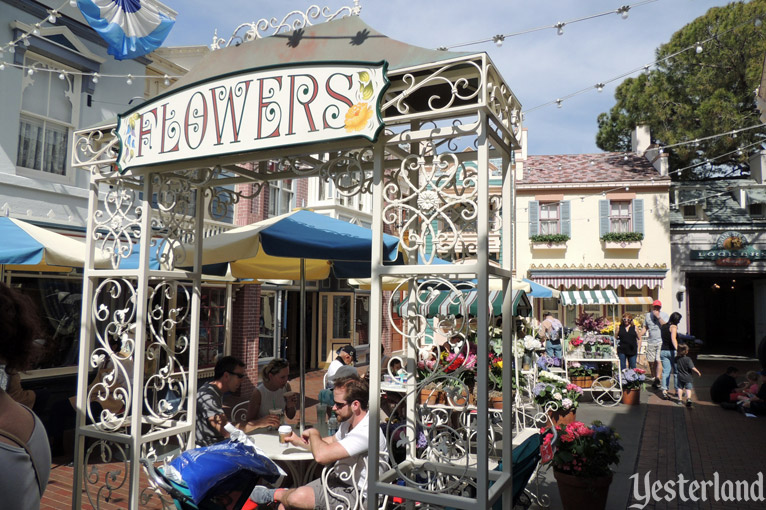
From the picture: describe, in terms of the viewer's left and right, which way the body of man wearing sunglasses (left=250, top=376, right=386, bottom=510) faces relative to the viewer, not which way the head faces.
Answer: facing to the left of the viewer

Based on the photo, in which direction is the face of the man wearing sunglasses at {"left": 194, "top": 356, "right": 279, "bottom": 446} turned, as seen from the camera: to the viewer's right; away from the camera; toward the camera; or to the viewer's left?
to the viewer's right

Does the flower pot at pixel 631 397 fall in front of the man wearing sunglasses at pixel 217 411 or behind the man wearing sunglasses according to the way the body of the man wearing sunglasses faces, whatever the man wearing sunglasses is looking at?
in front

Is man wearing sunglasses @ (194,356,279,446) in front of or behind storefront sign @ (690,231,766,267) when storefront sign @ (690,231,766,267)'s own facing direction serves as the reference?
in front

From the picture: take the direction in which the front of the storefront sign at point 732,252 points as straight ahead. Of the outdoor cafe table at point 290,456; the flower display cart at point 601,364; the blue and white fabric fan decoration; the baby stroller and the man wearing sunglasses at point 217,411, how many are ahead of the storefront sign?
5

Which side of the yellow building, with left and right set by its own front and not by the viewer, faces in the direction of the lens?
front

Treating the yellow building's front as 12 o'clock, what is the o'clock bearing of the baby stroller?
The baby stroller is roughly at 12 o'clock from the yellow building.

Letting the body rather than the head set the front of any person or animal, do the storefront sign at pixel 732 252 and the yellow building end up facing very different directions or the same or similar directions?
same or similar directions

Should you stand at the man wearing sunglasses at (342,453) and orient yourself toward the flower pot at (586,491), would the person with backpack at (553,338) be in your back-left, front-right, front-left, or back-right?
front-left

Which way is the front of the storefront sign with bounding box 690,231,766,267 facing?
toward the camera

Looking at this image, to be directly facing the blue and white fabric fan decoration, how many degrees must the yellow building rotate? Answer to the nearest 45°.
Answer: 0° — it already faces it

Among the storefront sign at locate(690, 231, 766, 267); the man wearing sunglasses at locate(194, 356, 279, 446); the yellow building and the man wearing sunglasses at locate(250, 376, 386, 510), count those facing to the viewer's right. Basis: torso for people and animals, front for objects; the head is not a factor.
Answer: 1

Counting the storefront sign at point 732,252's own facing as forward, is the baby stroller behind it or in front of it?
in front

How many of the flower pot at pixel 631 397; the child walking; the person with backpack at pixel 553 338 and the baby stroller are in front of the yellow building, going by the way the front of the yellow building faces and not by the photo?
4

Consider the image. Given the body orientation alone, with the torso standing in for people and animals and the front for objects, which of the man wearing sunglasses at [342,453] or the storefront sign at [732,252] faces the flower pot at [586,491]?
the storefront sign

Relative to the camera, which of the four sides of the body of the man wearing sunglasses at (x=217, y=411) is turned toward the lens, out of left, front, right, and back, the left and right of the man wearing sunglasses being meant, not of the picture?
right
